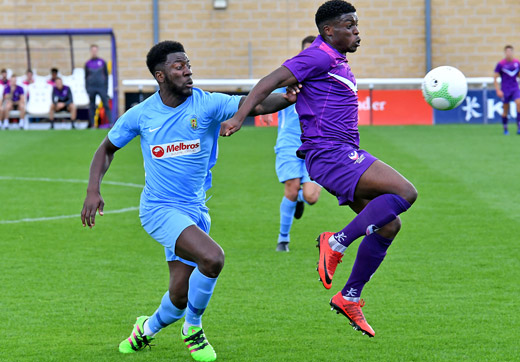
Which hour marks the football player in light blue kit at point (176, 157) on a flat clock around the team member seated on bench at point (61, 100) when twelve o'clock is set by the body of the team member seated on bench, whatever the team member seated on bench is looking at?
The football player in light blue kit is roughly at 12 o'clock from the team member seated on bench.

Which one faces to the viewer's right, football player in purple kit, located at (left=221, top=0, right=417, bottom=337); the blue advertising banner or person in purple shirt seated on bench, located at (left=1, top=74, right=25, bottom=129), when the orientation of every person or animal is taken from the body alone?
the football player in purple kit

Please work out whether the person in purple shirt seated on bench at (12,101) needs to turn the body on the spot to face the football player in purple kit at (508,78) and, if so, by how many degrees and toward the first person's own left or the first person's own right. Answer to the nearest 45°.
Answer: approximately 45° to the first person's own left

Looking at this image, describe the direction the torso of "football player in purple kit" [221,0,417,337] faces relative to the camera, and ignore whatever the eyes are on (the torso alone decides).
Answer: to the viewer's right

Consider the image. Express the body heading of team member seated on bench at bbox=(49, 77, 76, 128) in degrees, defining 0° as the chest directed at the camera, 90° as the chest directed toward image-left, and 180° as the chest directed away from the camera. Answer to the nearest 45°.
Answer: approximately 0°

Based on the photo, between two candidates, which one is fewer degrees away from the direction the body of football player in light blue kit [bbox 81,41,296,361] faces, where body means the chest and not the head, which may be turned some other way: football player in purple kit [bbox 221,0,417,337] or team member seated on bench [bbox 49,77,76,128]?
the football player in purple kit

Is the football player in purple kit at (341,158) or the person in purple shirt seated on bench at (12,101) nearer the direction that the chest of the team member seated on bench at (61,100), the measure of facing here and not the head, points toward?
the football player in purple kit

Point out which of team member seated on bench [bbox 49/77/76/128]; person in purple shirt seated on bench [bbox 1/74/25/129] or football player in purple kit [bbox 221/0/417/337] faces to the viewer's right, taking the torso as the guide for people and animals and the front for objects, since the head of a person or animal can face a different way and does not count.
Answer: the football player in purple kit

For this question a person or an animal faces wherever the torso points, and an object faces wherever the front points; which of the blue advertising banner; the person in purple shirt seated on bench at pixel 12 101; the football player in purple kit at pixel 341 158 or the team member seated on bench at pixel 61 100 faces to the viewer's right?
the football player in purple kit

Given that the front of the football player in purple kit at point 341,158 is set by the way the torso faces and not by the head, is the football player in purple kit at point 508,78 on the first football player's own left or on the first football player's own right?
on the first football player's own left

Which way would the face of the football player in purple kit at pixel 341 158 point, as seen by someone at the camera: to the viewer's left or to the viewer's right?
to the viewer's right
